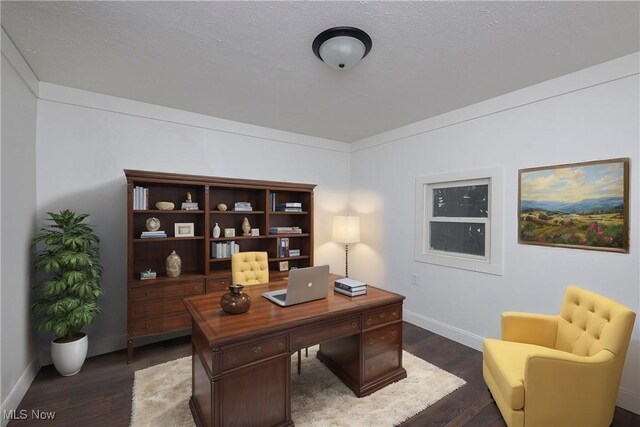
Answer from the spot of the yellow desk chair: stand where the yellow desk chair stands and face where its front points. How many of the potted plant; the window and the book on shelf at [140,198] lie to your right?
2

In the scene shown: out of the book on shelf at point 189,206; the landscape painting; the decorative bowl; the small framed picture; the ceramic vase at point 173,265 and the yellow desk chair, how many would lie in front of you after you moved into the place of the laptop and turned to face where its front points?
5

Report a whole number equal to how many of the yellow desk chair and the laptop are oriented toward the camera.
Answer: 1

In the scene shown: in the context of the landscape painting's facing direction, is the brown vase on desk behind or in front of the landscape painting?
in front

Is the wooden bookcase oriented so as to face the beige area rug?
yes

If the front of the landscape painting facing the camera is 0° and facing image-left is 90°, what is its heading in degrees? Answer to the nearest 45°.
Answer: approximately 45°

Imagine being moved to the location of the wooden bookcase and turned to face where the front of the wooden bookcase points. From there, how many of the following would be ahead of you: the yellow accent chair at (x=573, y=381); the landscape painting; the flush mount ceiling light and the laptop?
4
